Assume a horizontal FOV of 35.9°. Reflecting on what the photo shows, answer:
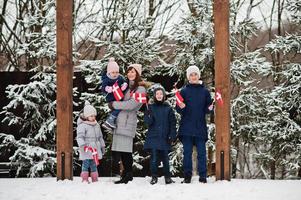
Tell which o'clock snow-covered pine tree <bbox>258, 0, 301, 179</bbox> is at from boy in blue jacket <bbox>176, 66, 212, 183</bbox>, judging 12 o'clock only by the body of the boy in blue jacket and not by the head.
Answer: The snow-covered pine tree is roughly at 7 o'clock from the boy in blue jacket.

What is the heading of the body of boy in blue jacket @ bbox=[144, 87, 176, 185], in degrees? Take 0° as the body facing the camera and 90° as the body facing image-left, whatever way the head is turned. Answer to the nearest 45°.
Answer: approximately 0°

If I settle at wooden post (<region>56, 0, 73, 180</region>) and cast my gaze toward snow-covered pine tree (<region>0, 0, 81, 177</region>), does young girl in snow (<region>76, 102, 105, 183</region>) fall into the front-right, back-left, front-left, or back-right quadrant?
back-right

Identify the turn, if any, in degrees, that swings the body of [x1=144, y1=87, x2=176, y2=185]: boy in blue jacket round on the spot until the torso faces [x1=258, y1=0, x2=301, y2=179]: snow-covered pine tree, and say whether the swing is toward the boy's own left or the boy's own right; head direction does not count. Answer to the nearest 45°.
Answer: approximately 135° to the boy's own left

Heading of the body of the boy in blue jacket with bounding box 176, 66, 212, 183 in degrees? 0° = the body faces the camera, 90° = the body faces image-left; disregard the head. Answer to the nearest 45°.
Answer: approximately 0°

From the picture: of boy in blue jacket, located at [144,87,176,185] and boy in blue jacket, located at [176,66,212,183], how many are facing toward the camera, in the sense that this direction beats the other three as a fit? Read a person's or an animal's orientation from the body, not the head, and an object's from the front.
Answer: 2

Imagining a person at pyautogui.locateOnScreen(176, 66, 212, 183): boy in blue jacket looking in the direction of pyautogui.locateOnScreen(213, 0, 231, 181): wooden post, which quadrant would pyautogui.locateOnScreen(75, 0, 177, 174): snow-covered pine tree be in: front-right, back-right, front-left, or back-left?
back-left

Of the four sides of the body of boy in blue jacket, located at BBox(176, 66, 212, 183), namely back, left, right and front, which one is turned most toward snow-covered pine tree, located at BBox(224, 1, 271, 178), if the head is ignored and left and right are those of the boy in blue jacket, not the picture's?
back

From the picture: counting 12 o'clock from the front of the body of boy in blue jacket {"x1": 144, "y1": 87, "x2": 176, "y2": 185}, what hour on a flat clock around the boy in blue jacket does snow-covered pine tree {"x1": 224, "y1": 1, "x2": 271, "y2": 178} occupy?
The snow-covered pine tree is roughly at 7 o'clock from the boy in blue jacket.

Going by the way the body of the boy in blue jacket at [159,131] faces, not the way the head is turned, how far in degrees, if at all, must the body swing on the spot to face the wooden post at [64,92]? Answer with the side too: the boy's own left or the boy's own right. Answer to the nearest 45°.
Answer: approximately 90° to the boy's own right

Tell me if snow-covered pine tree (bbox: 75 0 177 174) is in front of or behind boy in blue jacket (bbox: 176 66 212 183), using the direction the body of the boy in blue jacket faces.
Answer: behind

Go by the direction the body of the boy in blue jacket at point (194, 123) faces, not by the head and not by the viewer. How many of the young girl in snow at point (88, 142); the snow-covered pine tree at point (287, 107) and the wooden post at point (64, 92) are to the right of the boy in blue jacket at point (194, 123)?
2

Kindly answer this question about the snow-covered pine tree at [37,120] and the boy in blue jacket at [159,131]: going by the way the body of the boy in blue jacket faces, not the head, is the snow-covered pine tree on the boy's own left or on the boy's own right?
on the boy's own right

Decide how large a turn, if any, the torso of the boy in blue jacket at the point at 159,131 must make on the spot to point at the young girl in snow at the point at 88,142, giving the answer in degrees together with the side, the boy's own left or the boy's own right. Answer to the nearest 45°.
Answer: approximately 90° to the boy's own right
